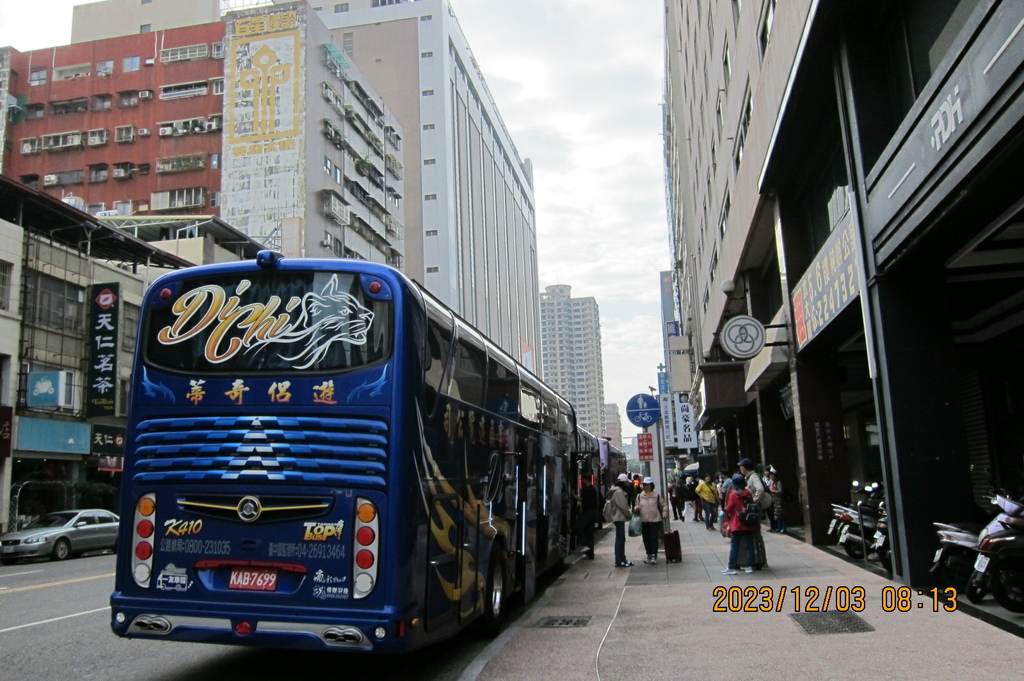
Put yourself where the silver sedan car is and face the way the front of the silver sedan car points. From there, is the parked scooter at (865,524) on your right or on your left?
on your left

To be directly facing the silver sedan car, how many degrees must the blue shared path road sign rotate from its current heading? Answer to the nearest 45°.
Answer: approximately 90° to its right

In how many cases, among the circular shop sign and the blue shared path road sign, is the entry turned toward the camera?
2
